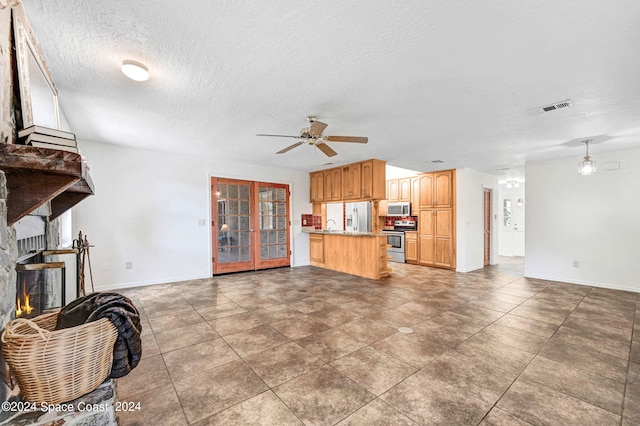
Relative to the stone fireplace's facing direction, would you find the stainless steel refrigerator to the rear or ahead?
ahead

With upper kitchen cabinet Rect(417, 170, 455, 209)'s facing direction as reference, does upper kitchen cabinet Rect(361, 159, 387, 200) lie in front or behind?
in front

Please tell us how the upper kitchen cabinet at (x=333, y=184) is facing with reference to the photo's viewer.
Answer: facing the viewer and to the left of the viewer

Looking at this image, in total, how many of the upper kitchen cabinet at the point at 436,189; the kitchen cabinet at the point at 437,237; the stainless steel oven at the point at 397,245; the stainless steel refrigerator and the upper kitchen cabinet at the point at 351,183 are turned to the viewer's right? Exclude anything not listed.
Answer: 0

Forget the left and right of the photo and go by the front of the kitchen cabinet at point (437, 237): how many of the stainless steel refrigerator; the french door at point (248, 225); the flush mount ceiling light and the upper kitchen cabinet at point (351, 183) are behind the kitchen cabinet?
0

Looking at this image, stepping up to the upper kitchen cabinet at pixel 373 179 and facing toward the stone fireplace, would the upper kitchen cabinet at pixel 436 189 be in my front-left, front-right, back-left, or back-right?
back-left

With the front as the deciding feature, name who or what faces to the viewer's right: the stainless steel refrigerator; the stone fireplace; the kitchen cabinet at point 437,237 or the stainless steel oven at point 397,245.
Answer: the stone fireplace

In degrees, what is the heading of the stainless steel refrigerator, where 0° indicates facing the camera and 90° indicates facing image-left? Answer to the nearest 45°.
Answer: approximately 45°

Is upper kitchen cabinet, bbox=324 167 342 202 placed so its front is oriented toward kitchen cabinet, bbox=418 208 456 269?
no

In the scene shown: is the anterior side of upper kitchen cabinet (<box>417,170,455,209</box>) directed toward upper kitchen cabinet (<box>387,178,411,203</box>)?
no

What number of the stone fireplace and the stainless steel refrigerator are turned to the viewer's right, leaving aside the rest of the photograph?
1

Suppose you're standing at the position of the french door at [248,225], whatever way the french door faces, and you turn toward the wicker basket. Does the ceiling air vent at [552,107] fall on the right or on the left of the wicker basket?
left
